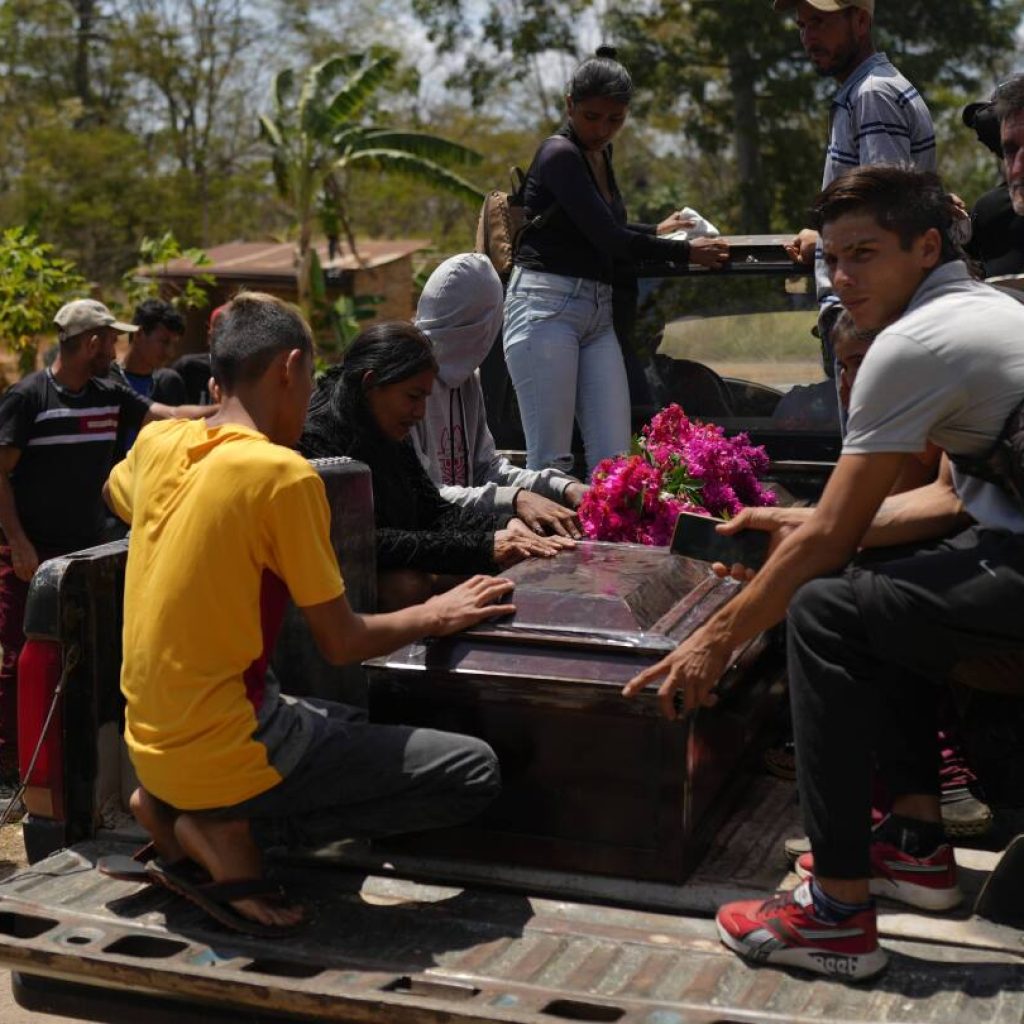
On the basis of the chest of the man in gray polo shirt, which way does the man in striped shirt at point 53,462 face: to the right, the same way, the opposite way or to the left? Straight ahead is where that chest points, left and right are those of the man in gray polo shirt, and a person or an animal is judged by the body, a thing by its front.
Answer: the opposite way

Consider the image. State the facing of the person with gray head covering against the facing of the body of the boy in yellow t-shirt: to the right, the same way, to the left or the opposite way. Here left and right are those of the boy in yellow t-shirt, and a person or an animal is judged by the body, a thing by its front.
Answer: to the right

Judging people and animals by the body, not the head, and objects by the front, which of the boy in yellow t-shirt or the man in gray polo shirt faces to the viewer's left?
the man in gray polo shirt

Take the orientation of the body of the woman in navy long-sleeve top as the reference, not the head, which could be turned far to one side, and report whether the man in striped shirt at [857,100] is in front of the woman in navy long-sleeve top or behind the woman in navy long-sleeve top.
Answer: in front

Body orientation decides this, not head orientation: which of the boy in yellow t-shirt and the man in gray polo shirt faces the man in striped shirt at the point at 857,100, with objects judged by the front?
the boy in yellow t-shirt

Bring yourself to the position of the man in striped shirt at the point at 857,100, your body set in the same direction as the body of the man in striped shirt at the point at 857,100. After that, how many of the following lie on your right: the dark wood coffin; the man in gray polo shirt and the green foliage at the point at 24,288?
1

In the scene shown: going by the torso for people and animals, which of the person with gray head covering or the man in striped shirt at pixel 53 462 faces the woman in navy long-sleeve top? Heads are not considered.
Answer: the man in striped shirt

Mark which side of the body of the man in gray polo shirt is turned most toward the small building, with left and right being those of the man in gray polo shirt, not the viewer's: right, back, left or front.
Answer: right

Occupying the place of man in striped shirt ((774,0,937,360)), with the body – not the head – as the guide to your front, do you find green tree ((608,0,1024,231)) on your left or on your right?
on your right

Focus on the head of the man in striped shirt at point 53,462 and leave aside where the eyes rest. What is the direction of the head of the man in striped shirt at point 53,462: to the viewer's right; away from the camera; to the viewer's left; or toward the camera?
to the viewer's right

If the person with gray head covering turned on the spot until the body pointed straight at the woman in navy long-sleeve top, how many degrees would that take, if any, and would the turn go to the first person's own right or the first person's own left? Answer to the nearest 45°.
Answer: approximately 90° to the first person's own left

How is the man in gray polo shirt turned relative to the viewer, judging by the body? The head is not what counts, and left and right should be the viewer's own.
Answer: facing to the left of the viewer

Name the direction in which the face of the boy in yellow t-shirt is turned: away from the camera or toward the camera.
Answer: away from the camera
